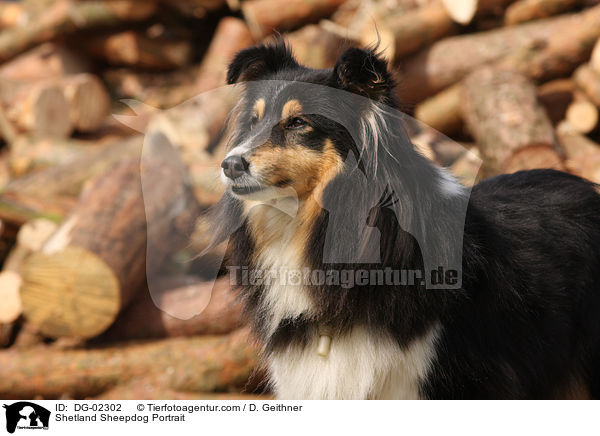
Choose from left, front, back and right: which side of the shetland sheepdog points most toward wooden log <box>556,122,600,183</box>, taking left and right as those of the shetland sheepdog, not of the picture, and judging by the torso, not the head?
back

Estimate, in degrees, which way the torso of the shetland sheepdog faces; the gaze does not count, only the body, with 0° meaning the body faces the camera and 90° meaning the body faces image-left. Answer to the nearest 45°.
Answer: approximately 45°

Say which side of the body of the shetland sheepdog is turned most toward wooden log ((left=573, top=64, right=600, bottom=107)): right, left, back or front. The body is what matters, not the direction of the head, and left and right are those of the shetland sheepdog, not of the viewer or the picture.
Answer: back

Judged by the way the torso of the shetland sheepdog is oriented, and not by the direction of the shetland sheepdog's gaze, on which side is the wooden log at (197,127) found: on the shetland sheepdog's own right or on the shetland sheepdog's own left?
on the shetland sheepdog's own right

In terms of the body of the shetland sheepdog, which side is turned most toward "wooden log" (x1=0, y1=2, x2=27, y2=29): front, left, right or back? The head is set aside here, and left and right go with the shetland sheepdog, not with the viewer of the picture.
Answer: right

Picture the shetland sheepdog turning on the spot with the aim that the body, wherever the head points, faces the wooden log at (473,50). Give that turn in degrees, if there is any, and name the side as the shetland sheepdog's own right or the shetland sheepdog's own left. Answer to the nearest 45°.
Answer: approximately 135° to the shetland sheepdog's own right

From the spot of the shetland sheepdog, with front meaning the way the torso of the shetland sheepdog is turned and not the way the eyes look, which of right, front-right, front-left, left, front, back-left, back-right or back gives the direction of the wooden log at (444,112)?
back-right

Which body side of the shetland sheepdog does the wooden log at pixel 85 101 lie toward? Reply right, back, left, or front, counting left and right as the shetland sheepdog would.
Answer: right

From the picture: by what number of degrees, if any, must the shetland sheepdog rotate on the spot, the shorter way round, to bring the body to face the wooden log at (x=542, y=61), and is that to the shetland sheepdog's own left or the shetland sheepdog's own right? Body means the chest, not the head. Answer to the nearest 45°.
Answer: approximately 135° to the shetland sheepdog's own right
